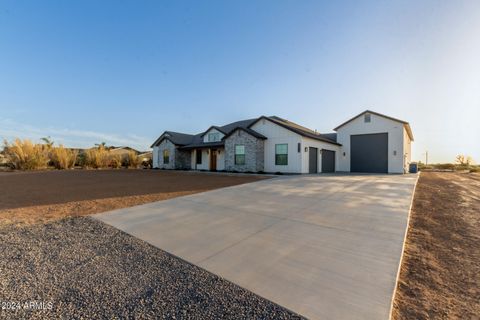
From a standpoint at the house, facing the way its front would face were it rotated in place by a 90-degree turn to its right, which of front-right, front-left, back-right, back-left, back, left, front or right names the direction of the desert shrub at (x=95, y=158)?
front-left

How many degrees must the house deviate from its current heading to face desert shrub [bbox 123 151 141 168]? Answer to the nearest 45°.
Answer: approximately 45° to its right

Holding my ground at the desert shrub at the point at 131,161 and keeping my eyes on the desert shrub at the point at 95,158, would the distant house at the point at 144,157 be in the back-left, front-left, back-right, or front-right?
back-right

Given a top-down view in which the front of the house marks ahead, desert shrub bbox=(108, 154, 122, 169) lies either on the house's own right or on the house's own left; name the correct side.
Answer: on the house's own right

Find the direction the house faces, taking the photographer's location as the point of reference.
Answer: facing the viewer and to the left of the viewer

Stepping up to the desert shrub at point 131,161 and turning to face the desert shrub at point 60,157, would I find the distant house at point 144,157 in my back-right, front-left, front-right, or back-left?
back-right

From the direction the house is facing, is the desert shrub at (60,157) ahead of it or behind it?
ahead

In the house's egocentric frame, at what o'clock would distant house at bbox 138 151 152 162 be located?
The distant house is roughly at 4 o'clock from the house.

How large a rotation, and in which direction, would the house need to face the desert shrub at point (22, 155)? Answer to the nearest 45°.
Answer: approximately 45° to its right

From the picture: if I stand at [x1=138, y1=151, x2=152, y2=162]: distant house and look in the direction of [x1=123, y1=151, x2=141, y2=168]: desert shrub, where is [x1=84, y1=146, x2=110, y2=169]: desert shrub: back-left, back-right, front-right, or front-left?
front-right
